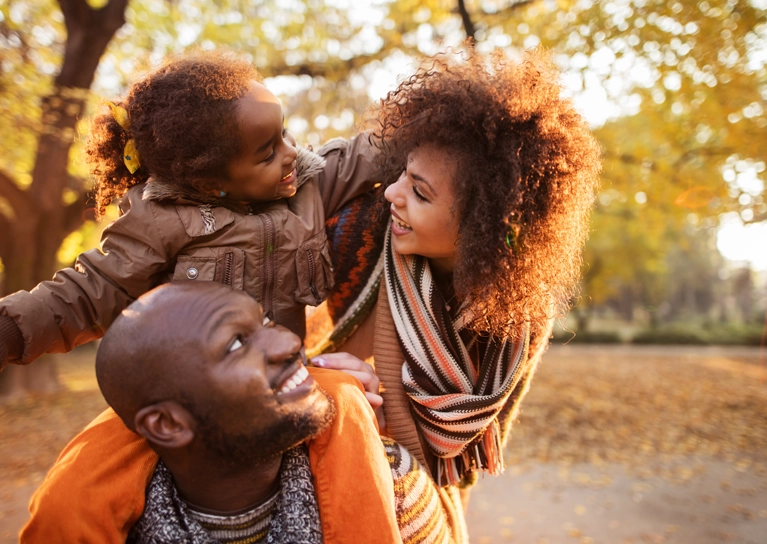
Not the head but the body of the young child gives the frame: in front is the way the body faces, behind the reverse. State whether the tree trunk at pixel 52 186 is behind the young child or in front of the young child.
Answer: behind

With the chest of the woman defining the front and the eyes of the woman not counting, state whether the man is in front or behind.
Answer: in front

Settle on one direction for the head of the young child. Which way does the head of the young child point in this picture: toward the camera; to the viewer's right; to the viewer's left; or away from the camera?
to the viewer's right

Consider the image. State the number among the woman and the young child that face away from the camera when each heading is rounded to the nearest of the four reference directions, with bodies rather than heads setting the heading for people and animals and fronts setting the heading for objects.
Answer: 0

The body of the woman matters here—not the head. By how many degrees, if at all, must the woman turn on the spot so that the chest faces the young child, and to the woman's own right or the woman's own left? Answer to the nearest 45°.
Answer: approximately 45° to the woman's own right

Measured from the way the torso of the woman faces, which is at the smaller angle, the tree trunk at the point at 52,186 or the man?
the man

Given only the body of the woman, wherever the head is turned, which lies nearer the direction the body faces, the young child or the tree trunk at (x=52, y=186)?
the young child

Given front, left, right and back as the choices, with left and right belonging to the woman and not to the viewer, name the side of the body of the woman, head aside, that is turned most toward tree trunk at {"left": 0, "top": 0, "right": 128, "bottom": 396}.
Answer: right

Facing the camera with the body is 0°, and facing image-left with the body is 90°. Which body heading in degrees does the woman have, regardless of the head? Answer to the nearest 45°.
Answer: approximately 45°

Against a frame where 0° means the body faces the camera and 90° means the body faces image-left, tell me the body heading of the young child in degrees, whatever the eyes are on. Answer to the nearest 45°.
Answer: approximately 315°
